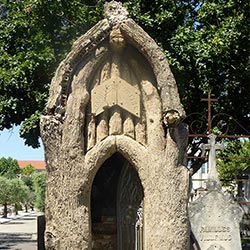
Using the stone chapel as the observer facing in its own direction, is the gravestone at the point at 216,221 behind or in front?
behind

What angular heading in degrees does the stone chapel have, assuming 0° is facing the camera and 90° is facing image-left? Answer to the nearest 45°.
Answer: approximately 0°

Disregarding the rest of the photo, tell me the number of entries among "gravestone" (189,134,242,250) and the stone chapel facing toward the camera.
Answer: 2

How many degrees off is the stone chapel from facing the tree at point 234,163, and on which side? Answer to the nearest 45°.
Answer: approximately 180°

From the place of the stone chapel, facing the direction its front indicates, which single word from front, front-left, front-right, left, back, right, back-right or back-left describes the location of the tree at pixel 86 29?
back

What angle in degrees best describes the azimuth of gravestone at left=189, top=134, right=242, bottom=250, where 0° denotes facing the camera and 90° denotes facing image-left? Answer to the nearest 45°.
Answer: approximately 0°
